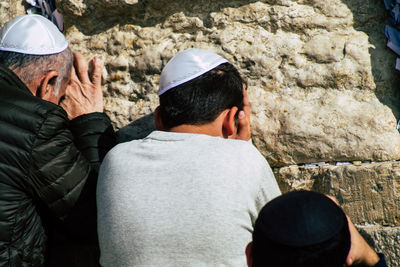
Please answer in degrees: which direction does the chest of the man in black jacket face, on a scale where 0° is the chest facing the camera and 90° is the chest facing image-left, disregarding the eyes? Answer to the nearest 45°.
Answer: approximately 225°

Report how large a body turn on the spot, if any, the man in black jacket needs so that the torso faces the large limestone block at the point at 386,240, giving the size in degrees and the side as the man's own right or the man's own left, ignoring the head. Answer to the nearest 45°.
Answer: approximately 90° to the man's own right

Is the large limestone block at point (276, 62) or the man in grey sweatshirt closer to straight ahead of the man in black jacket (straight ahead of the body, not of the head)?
the large limestone block

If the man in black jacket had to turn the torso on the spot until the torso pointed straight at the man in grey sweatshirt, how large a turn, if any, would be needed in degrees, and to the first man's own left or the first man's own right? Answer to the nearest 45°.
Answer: approximately 90° to the first man's own right

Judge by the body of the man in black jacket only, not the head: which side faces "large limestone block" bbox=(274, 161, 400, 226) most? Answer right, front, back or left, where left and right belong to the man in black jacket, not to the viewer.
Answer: right

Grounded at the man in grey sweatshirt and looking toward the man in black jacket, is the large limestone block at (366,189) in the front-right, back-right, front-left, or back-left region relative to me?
back-right
